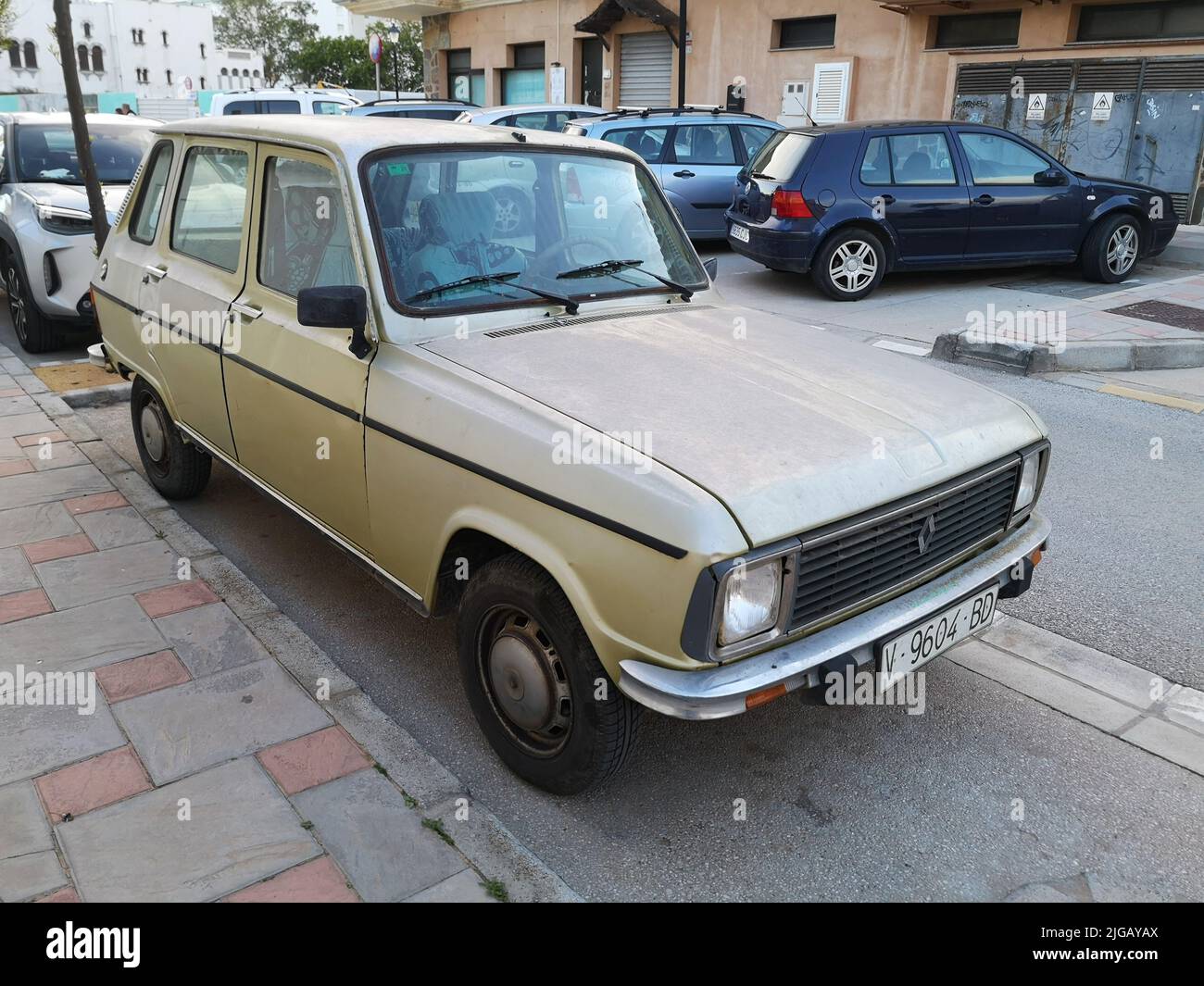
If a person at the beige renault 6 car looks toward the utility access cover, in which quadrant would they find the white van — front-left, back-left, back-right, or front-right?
front-left

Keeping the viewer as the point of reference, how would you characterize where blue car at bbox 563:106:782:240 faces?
facing to the right of the viewer

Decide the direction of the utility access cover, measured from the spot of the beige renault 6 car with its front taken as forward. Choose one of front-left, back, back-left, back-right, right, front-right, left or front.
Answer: left

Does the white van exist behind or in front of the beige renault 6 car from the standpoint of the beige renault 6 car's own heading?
behind

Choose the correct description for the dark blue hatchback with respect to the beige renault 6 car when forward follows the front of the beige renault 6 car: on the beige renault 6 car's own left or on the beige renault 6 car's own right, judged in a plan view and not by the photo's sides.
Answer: on the beige renault 6 car's own left

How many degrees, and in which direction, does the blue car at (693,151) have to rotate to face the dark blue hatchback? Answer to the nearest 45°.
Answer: approximately 45° to its right

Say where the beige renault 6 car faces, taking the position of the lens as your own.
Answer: facing the viewer and to the right of the viewer
